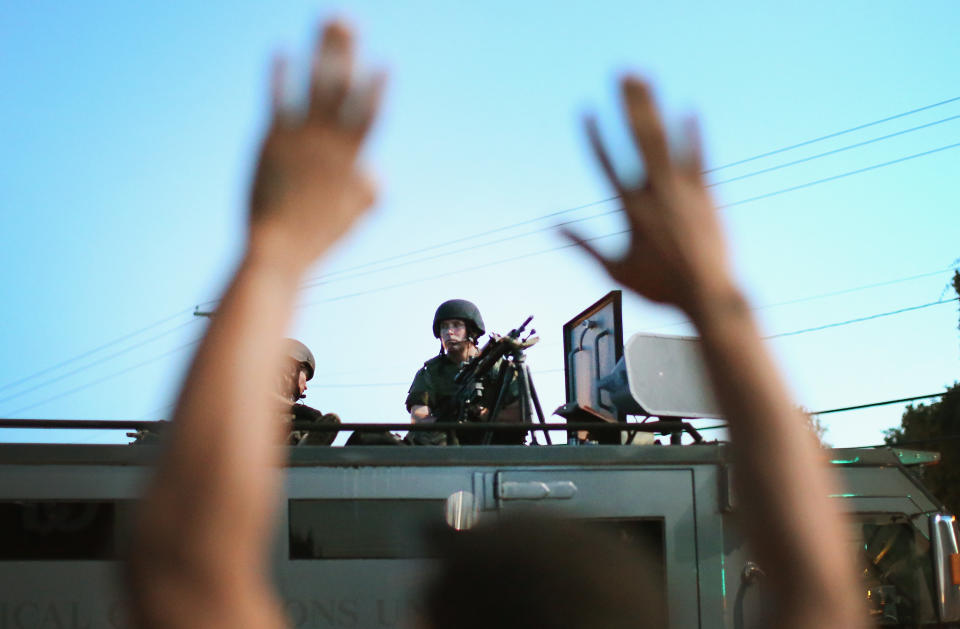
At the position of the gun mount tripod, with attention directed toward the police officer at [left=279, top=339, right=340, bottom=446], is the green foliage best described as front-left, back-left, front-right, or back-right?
back-right

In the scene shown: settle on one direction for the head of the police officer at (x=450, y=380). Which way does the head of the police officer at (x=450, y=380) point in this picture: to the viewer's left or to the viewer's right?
to the viewer's left

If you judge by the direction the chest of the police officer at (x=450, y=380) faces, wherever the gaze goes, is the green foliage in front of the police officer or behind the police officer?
behind

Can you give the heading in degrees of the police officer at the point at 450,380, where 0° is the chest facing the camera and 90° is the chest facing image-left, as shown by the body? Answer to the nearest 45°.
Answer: approximately 0°

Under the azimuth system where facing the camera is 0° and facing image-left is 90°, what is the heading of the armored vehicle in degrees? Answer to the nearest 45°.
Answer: approximately 270°
